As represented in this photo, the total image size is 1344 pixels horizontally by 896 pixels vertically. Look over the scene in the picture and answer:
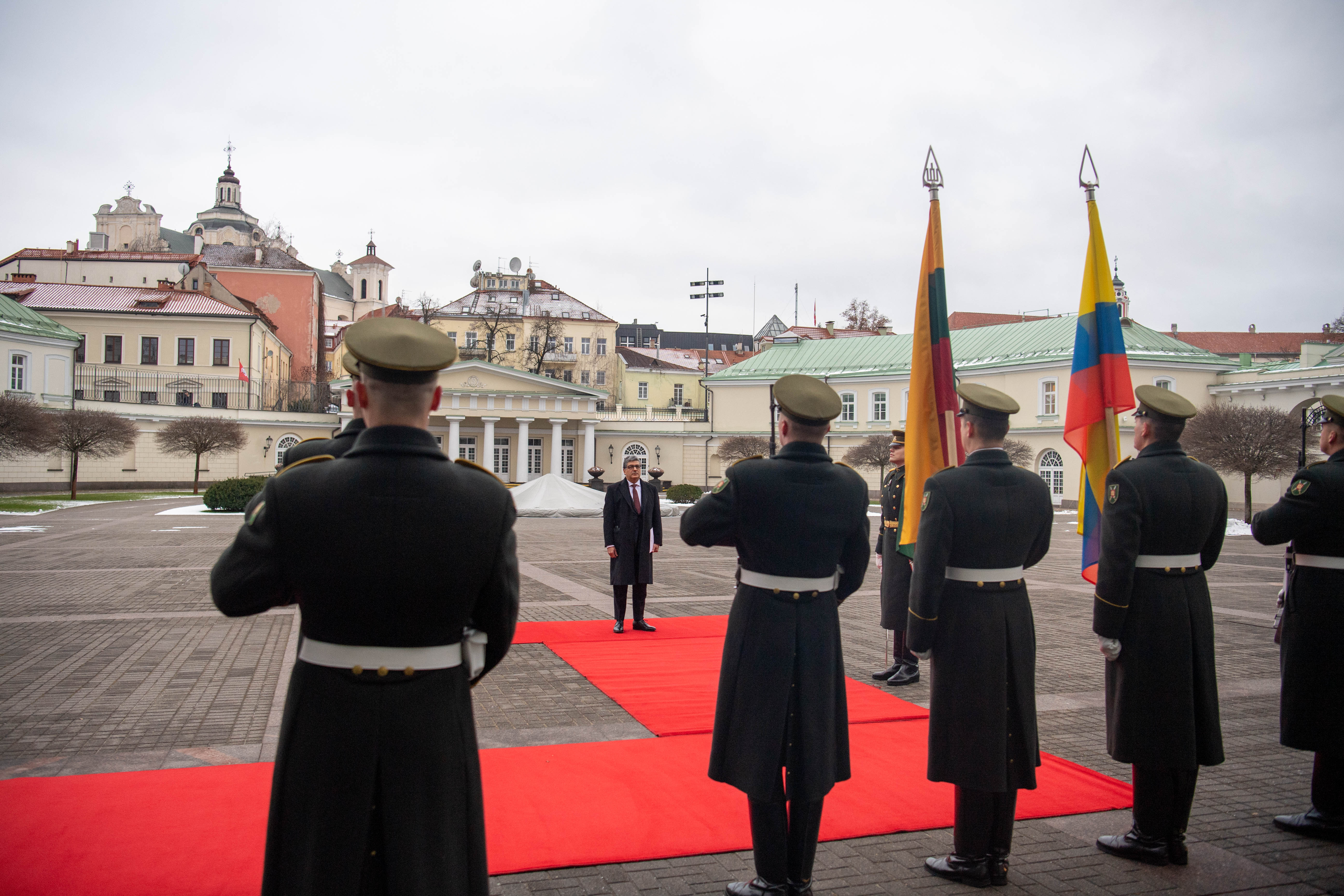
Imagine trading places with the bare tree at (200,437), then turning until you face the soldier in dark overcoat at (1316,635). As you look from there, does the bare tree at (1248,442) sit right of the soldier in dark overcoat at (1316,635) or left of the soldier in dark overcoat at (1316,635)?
left

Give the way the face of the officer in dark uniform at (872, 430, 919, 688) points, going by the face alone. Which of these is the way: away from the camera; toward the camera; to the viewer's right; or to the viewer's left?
to the viewer's left

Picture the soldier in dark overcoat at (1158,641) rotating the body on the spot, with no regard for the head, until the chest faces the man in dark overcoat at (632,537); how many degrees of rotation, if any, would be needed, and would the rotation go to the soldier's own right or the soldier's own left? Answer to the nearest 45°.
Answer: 0° — they already face them

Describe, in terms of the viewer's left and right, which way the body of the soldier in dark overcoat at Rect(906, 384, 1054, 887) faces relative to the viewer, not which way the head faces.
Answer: facing away from the viewer and to the left of the viewer

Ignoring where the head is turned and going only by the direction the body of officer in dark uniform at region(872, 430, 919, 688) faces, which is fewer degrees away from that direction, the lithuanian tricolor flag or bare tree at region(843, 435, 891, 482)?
the lithuanian tricolor flag

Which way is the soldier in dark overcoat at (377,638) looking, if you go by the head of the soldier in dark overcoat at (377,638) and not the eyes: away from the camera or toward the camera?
away from the camera

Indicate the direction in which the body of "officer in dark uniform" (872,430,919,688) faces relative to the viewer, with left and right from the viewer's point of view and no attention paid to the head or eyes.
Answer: facing the viewer and to the left of the viewer

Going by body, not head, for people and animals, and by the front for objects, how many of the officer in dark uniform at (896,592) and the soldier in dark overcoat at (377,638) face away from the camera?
1

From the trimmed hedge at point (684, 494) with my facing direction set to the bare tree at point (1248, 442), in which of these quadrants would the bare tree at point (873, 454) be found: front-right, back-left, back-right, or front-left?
front-left

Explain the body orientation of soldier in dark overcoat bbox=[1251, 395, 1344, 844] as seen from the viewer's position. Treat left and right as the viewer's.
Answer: facing away from the viewer and to the left of the viewer

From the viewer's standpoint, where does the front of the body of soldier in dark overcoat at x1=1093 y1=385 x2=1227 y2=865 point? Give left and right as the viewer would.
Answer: facing away from the viewer and to the left of the viewer

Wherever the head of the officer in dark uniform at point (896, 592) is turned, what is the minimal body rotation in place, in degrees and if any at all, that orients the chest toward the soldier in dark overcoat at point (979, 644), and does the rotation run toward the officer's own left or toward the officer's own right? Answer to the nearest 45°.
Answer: approximately 45° to the officer's own left

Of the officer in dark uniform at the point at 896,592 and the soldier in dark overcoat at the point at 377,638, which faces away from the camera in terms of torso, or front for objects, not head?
the soldier in dark overcoat

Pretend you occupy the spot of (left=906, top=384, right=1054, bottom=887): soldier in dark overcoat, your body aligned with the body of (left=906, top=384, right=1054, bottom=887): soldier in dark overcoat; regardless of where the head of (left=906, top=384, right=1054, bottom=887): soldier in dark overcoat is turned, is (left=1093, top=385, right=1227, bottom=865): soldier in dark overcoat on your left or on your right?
on your right

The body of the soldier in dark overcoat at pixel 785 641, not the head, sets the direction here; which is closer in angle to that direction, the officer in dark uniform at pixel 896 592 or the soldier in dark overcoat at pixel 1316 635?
the officer in dark uniform

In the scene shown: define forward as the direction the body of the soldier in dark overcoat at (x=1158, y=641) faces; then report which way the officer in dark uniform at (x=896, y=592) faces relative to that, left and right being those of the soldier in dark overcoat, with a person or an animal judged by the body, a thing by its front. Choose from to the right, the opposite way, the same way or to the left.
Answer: to the left

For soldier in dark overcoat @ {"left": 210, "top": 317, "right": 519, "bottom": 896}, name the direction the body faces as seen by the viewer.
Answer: away from the camera

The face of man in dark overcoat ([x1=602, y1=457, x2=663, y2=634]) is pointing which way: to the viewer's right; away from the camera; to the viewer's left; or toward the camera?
toward the camera

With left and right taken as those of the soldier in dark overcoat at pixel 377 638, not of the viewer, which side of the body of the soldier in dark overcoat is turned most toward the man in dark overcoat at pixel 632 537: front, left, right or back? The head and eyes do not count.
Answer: front
